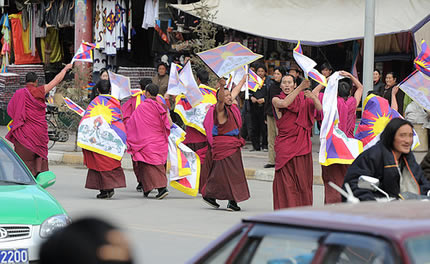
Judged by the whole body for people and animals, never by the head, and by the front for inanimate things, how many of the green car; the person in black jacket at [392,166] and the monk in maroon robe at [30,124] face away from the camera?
1

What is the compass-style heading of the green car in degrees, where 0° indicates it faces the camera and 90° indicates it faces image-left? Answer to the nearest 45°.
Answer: approximately 315°

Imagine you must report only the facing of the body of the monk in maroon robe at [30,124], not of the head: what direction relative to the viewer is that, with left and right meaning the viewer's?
facing away from the viewer

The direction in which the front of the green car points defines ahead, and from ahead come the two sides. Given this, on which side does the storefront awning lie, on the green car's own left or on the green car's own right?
on the green car's own left

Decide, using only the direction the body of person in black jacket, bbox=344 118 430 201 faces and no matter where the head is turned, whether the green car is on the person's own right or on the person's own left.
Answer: on the person's own right

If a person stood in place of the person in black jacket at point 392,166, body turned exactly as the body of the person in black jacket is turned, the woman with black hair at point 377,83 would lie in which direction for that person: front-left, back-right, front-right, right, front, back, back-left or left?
back-left

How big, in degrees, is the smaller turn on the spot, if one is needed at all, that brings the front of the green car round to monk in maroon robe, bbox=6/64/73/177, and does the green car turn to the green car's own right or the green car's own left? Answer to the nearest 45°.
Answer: approximately 135° to the green car's own left
